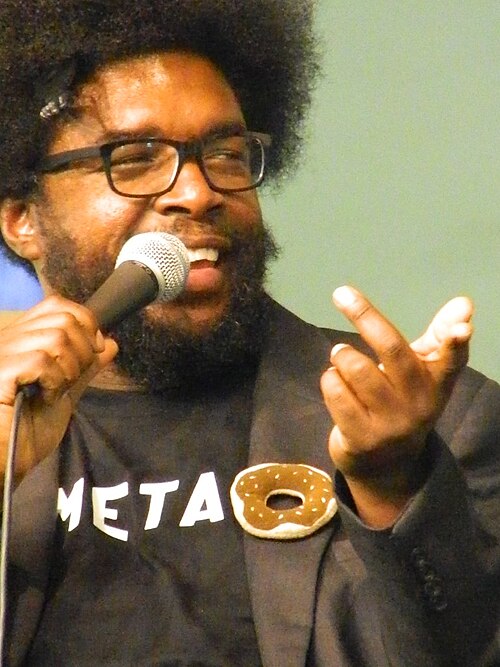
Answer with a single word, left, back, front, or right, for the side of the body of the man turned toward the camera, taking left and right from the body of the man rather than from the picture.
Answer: front

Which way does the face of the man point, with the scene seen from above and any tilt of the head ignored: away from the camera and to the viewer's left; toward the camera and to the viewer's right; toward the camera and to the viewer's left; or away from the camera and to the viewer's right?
toward the camera and to the viewer's right
